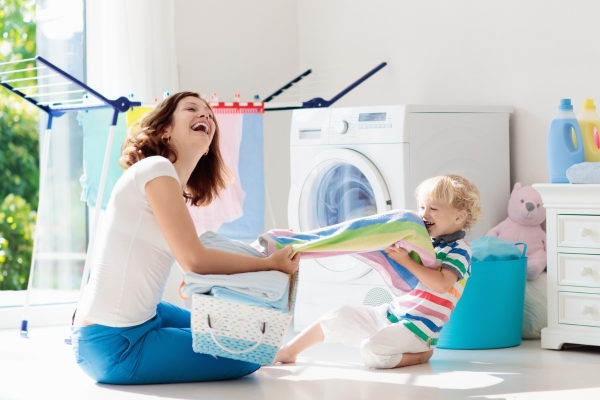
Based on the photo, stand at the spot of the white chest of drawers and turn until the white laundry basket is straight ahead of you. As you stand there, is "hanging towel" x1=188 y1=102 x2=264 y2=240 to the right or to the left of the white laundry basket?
right

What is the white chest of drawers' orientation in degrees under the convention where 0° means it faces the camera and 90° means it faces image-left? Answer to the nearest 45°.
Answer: approximately 0°

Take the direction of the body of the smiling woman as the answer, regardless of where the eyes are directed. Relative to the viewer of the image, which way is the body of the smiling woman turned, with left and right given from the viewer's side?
facing to the right of the viewer

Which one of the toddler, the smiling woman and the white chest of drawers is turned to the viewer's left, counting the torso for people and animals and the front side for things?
the toddler

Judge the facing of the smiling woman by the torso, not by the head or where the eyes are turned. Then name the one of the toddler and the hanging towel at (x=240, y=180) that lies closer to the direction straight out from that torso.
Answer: the toddler

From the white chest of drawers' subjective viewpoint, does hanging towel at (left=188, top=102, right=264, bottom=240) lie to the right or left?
on its right

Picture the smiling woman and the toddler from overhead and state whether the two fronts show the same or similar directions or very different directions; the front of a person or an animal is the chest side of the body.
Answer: very different directions

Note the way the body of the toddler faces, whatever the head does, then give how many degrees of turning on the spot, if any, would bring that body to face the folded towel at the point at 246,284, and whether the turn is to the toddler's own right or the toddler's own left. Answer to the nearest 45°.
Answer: approximately 45° to the toddler's own left

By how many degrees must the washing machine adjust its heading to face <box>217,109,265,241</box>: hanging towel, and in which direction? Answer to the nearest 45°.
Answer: approximately 45° to its right

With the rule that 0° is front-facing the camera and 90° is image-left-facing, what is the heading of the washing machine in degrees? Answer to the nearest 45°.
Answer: approximately 45°

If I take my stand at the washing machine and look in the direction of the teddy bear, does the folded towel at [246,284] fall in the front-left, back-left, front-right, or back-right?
back-right

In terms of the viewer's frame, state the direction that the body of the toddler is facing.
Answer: to the viewer's left
